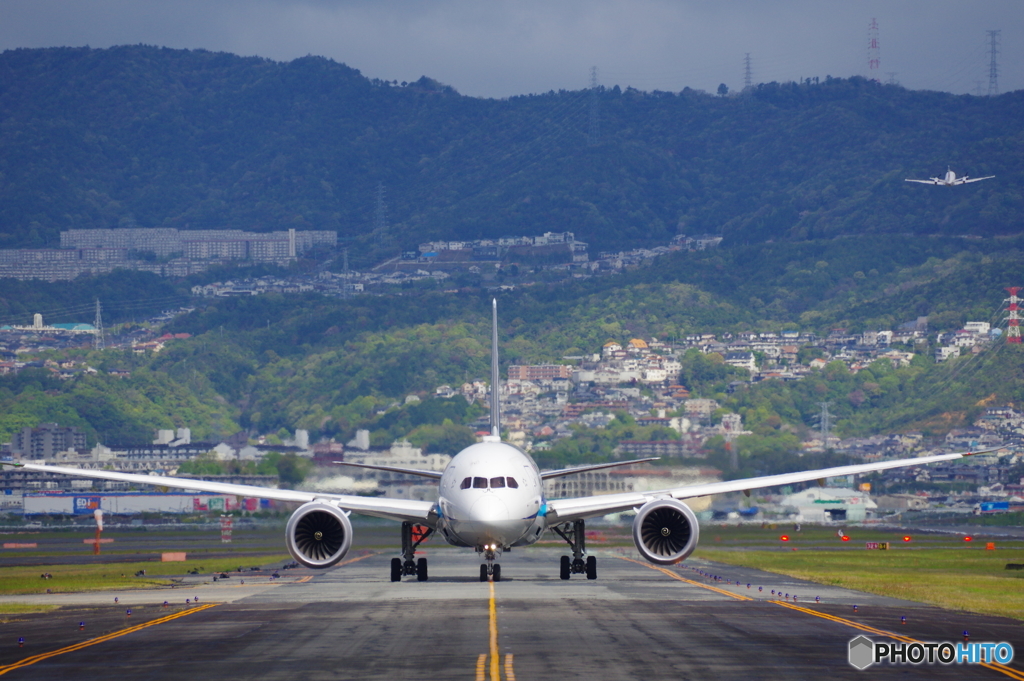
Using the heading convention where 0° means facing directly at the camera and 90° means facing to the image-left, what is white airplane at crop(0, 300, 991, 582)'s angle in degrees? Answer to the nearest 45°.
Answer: approximately 0°
